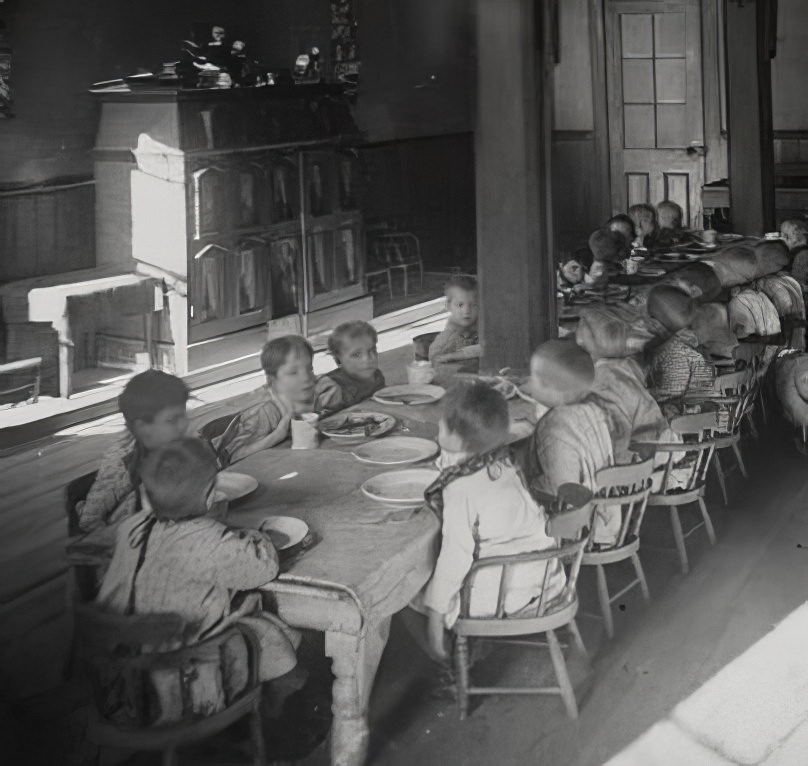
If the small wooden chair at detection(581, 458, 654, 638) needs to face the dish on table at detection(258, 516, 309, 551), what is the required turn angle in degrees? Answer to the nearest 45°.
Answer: approximately 90° to its left

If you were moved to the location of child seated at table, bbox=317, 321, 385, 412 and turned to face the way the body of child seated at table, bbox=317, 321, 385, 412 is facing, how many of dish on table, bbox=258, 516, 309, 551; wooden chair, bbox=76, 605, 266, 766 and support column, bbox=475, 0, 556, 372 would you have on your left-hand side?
1

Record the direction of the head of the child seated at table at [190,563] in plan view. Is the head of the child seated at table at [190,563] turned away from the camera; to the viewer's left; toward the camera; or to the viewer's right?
away from the camera

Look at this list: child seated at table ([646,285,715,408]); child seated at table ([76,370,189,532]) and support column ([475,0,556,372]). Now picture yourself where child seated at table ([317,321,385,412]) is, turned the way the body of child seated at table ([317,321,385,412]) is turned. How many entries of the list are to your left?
2

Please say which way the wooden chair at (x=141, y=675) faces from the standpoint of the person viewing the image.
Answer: facing away from the viewer and to the right of the viewer

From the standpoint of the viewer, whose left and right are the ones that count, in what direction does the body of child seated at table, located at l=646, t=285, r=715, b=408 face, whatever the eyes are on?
facing away from the viewer and to the left of the viewer

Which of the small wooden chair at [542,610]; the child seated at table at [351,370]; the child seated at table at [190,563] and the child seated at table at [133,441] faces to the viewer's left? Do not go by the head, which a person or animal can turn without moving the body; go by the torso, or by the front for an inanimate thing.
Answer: the small wooden chair

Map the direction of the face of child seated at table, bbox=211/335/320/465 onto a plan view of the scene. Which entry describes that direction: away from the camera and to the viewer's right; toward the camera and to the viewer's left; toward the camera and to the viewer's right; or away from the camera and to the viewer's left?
toward the camera and to the viewer's right

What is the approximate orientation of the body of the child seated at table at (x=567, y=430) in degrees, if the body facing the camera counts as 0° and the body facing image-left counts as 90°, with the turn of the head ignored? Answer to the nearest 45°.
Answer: approximately 135°

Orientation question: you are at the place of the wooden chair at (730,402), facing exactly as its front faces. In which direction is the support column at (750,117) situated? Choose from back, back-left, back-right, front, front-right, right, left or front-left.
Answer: front-right

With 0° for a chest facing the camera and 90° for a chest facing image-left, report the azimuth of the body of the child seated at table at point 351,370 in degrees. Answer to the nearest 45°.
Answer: approximately 315°
